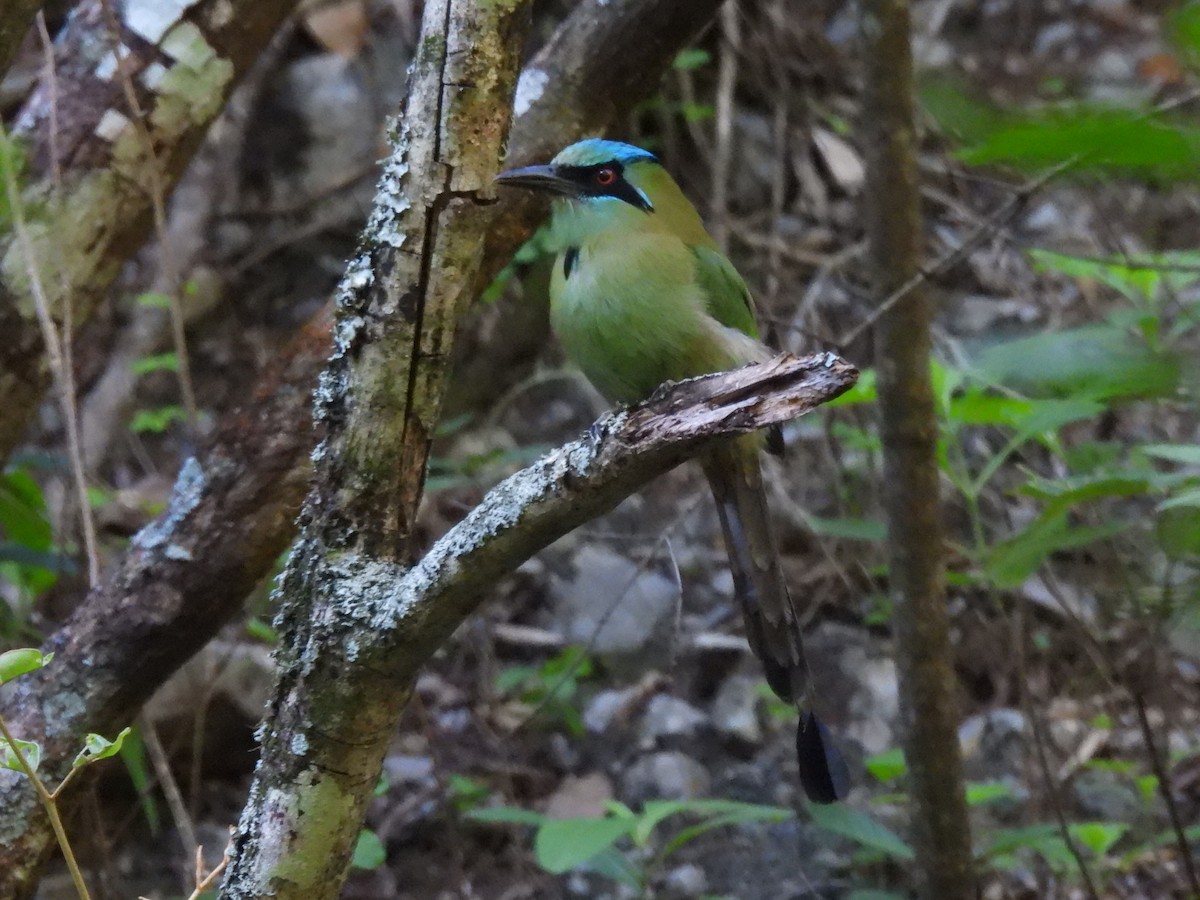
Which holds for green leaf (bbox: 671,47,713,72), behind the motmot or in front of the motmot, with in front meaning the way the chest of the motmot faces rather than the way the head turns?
behind

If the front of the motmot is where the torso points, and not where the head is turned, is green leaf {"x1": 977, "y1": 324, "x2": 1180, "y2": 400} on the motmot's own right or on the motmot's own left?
on the motmot's own left

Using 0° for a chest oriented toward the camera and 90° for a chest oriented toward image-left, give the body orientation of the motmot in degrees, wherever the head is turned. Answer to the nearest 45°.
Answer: approximately 45°

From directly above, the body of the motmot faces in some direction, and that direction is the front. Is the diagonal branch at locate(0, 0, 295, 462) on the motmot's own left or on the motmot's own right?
on the motmot's own right
